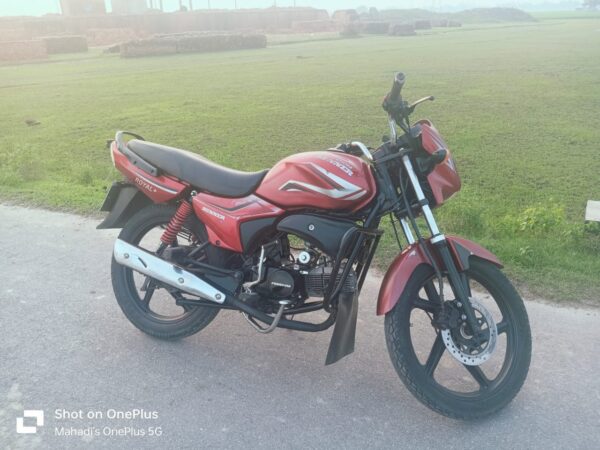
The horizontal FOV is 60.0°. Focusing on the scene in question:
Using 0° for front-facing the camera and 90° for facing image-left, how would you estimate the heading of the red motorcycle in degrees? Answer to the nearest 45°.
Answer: approximately 315°

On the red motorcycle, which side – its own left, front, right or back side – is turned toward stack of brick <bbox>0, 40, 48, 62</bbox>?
back
